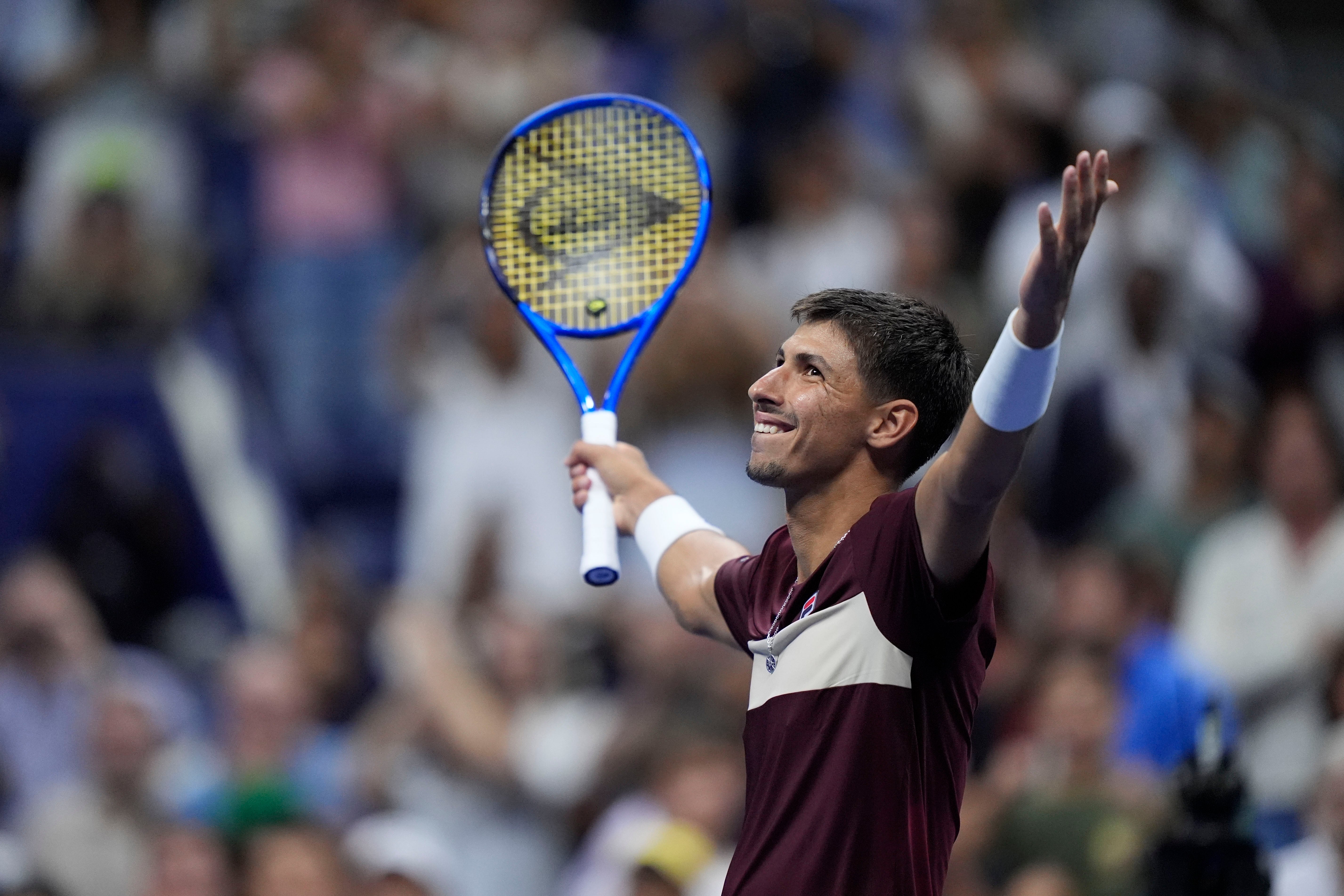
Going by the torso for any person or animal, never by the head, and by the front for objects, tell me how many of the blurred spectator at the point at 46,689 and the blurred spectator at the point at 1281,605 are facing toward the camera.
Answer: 2

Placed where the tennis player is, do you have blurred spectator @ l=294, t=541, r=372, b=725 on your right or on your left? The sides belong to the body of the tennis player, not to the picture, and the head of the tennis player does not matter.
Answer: on your right

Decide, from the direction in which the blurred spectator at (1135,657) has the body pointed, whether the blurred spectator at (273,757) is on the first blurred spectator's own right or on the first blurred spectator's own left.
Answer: on the first blurred spectator's own right

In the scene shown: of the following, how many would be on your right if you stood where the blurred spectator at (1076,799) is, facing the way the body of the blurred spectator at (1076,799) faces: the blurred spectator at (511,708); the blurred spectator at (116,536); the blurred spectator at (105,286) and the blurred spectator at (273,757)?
4

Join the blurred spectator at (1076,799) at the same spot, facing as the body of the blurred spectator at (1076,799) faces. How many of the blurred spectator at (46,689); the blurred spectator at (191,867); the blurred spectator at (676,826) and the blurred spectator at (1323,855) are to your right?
3

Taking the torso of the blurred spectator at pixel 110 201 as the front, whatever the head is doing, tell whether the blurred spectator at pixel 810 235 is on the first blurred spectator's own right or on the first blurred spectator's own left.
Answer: on the first blurred spectator's own left
